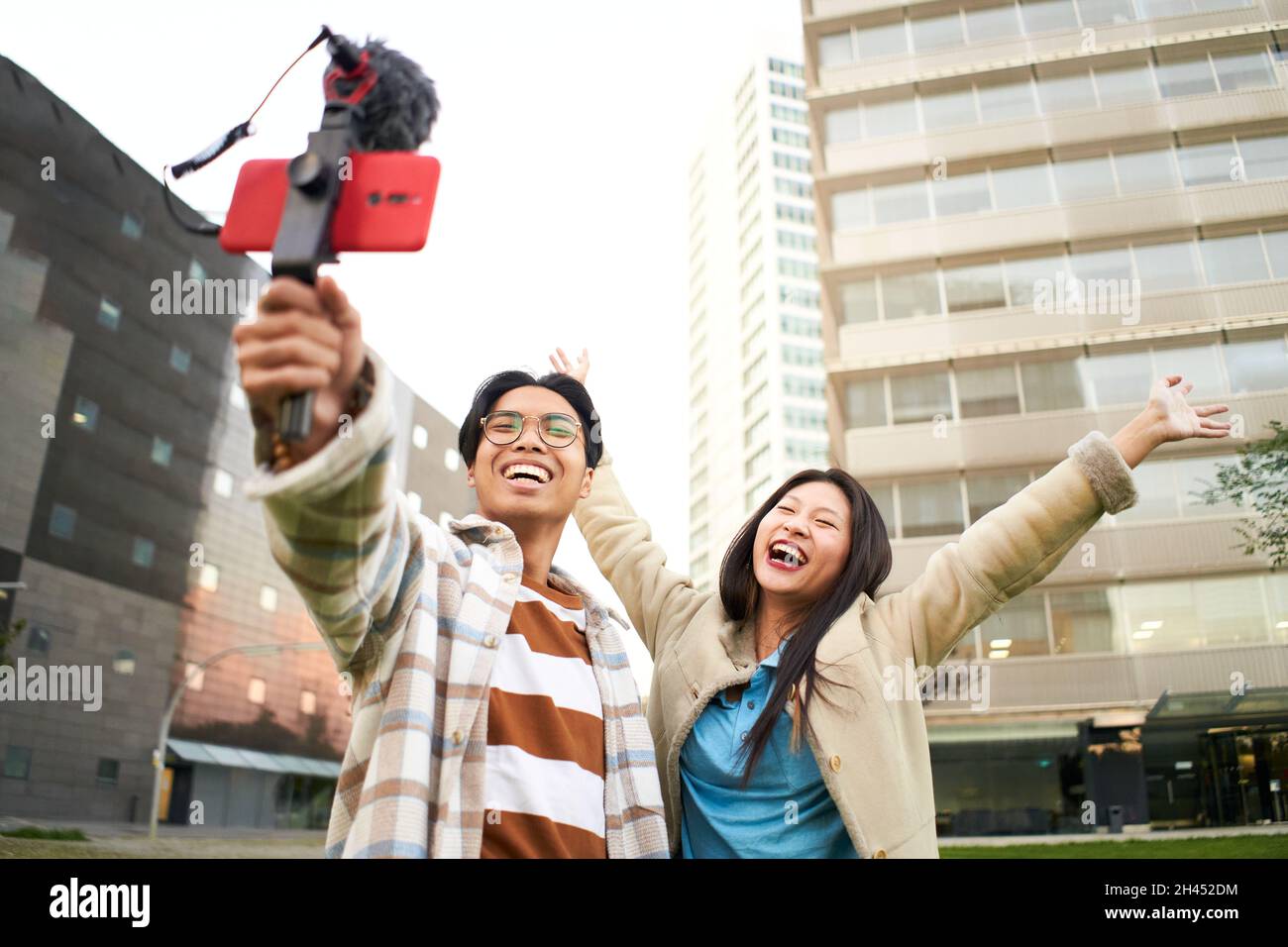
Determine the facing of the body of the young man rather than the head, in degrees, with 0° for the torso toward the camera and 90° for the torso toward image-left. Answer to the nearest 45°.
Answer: approximately 0°

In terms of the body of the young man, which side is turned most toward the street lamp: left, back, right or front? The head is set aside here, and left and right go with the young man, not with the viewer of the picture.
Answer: back

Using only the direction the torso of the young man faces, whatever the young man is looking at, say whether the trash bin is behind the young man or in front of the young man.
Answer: behind

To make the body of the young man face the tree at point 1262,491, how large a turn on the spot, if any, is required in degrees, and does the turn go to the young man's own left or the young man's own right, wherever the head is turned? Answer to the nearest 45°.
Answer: approximately 135° to the young man's own left
